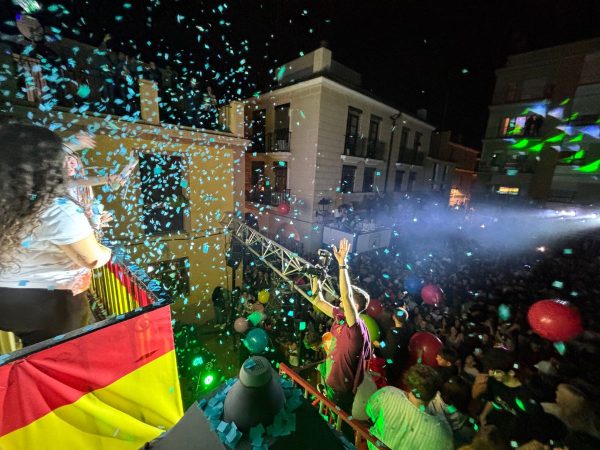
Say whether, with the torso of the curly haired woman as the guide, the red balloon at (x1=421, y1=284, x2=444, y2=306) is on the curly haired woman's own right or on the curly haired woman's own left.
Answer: on the curly haired woman's own right

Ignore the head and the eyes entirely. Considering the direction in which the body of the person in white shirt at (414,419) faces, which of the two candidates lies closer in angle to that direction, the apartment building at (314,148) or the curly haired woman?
the apartment building

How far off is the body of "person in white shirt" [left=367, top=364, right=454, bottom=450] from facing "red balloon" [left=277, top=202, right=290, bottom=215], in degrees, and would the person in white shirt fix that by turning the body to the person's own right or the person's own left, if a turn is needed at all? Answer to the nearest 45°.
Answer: approximately 45° to the person's own left

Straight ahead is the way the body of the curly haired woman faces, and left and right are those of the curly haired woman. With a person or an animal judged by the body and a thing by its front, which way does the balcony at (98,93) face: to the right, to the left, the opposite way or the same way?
to the right

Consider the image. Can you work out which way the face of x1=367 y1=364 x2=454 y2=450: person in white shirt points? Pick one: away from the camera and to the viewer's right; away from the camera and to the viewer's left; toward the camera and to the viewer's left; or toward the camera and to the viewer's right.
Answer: away from the camera and to the viewer's right

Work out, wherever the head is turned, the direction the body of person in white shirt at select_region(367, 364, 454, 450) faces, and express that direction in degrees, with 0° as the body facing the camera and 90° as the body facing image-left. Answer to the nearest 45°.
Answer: approximately 180°

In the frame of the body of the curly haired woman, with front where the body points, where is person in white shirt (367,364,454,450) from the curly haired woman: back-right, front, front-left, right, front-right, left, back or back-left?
right

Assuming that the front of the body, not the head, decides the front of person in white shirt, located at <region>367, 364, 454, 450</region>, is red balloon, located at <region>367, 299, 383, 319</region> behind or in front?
in front

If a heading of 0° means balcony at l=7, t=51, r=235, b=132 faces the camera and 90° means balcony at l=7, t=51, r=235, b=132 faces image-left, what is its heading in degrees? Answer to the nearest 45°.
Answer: approximately 315°

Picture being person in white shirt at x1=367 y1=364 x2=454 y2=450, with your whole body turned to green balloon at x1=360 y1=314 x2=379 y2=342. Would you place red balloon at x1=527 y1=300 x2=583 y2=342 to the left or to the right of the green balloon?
right

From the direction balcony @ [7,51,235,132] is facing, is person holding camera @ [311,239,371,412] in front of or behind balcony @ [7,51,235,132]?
in front

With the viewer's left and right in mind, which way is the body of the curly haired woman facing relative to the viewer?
facing away from the viewer and to the right of the viewer

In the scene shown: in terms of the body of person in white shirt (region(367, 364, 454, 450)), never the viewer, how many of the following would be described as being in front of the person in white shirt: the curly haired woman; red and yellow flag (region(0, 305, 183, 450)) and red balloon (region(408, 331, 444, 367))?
1

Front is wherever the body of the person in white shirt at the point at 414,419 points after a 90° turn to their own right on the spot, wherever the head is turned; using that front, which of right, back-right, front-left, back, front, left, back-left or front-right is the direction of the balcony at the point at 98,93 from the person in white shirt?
back

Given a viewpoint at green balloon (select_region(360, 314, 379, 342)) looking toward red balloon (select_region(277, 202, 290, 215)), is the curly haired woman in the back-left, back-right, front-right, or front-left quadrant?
back-left
